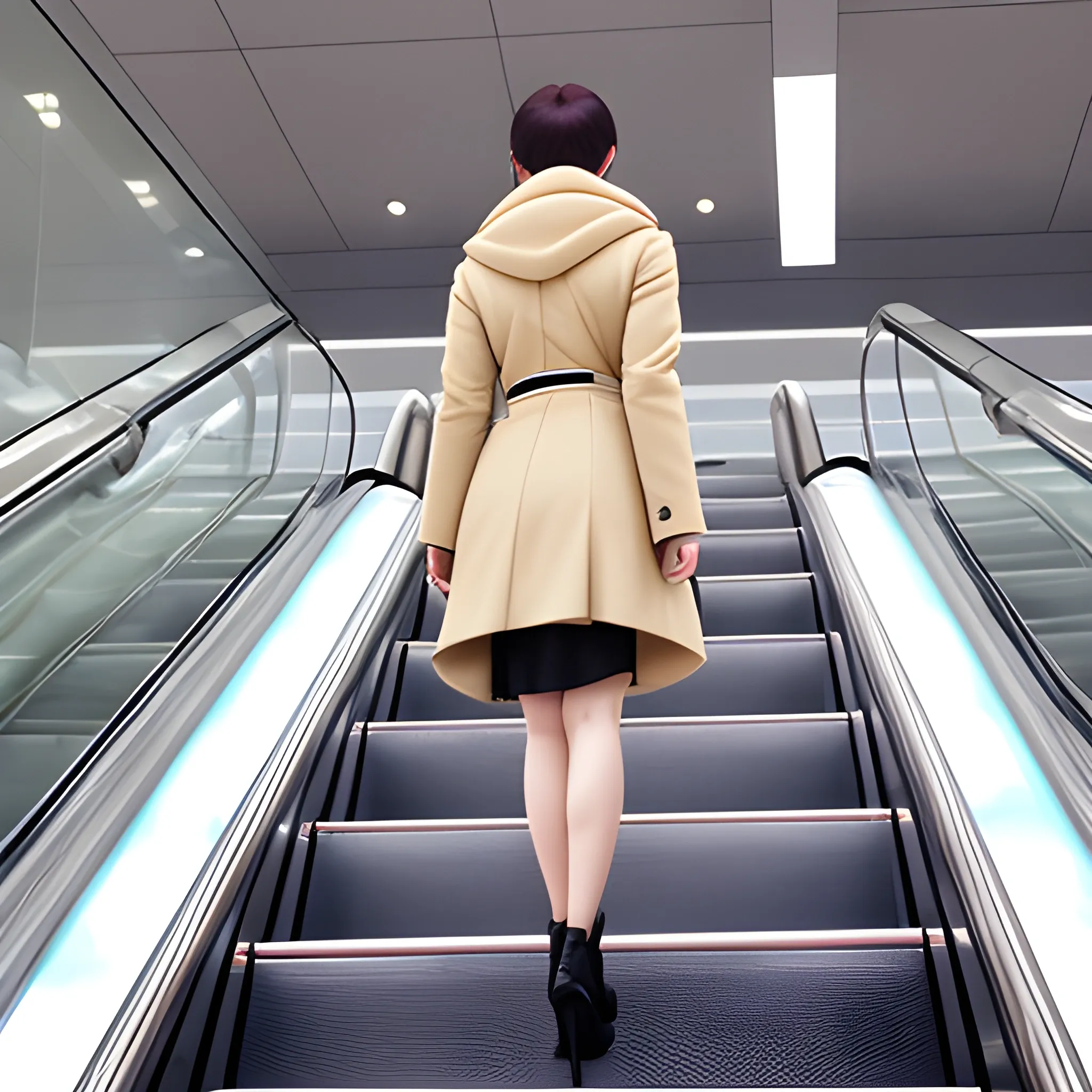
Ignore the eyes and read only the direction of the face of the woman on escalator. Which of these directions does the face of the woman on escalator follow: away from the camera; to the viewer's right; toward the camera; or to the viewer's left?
away from the camera

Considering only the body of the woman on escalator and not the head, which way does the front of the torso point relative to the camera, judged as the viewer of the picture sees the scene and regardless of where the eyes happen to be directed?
away from the camera

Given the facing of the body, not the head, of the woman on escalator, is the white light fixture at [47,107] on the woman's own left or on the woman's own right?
on the woman's own left
